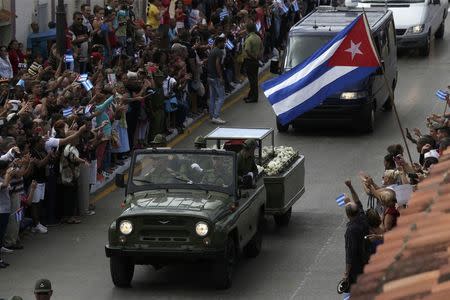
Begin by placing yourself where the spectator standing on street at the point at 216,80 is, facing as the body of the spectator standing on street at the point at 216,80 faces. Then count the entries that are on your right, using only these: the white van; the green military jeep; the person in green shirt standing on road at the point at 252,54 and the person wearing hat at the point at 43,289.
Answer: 2

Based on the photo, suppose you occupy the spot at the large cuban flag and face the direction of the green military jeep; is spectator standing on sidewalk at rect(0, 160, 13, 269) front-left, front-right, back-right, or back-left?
front-right

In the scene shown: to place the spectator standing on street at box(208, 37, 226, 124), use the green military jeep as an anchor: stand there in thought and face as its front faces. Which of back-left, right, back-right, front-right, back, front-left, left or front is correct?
back-right

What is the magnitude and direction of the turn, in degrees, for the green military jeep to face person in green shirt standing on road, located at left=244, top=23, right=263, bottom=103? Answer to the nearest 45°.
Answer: approximately 135° to its right

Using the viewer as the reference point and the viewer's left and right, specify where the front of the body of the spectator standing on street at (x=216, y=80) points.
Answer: facing to the right of the viewer

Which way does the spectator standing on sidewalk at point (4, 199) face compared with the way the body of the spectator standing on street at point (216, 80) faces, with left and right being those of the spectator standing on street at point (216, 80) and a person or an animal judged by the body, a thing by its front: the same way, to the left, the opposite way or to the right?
the same way

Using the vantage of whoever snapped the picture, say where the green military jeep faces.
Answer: facing the viewer and to the left of the viewer

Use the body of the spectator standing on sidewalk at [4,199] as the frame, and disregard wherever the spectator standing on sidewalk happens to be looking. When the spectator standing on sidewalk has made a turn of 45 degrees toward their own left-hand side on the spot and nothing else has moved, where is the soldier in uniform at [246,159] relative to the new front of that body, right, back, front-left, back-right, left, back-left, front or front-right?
front-right

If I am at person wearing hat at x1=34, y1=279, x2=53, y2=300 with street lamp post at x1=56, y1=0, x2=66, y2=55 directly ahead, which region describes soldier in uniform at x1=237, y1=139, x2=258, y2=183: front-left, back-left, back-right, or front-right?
front-right

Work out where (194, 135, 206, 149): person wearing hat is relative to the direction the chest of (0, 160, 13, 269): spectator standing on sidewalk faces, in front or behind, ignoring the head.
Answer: in front

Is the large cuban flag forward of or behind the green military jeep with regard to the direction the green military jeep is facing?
behind

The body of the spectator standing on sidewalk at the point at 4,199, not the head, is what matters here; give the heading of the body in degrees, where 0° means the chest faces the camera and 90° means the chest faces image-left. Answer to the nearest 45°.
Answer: approximately 270°

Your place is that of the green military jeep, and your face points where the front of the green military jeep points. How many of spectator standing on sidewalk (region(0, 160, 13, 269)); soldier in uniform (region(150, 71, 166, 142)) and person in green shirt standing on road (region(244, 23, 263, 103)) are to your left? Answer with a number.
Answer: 0

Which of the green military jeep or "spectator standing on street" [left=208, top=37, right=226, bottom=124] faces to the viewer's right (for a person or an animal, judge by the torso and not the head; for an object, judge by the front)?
the spectator standing on street

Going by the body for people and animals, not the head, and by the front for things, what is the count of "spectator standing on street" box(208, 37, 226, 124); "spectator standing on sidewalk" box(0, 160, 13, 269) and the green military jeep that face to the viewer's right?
2
